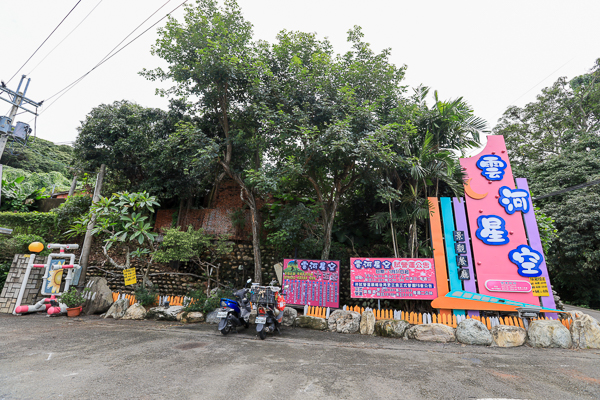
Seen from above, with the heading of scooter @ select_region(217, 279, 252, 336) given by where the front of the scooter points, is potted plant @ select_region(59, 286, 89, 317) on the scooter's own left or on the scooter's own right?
on the scooter's own left

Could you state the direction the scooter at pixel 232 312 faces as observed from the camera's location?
facing away from the viewer and to the right of the viewer

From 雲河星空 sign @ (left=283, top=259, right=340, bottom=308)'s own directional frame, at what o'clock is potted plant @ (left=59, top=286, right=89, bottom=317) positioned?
The potted plant is roughly at 3 o'clock from the 雲河星空 sign.

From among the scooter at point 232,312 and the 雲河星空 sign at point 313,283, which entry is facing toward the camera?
the 雲河星空 sign

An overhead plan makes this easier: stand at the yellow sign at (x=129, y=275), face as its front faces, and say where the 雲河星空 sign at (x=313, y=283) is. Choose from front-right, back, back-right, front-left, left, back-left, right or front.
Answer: front-left

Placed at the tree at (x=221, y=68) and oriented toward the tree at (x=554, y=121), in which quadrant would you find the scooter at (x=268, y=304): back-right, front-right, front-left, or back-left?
front-right

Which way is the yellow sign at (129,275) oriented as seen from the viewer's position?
toward the camera

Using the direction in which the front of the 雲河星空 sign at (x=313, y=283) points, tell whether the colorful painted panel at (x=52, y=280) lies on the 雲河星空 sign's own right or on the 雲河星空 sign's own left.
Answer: on the 雲河星空 sign's own right

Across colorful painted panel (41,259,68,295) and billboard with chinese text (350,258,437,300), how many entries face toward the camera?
2

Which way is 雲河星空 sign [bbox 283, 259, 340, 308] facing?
toward the camera

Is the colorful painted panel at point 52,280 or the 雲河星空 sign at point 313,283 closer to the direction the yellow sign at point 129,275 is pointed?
the 雲河星空 sign

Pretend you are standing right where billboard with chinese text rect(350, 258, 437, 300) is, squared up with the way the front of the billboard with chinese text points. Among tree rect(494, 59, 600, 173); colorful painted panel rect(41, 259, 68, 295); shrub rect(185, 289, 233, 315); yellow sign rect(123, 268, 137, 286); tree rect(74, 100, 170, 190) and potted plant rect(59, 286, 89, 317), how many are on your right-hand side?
5

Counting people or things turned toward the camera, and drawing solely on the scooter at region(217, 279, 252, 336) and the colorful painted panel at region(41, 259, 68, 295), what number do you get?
1

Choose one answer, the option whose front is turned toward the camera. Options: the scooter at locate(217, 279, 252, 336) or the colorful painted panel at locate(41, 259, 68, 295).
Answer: the colorful painted panel

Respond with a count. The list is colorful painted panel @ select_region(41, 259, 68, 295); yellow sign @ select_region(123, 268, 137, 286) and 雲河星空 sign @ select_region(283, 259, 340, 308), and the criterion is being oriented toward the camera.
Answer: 3

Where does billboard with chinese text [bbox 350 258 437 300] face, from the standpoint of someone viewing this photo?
facing the viewer
